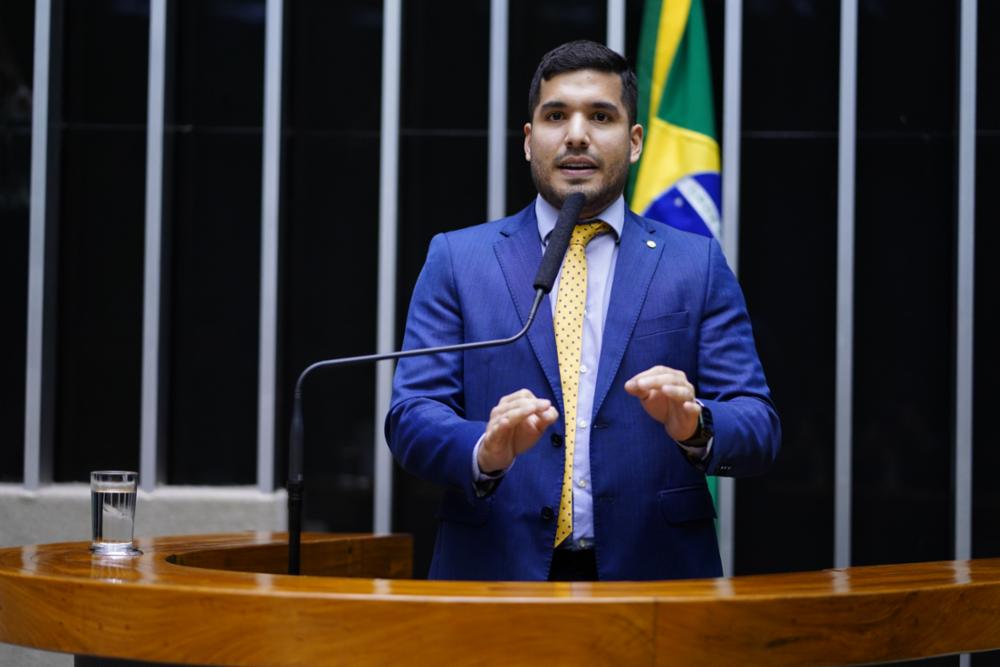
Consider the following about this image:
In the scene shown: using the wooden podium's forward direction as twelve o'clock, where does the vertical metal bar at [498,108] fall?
The vertical metal bar is roughly at 6 o'clock from the wooden podium.

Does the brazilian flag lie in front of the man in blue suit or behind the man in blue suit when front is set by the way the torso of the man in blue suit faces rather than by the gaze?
behind

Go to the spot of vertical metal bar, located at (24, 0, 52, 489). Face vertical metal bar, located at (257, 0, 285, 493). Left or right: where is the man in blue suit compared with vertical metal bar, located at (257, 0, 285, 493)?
right

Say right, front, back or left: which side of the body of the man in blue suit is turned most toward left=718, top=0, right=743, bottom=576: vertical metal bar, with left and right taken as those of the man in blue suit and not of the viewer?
back

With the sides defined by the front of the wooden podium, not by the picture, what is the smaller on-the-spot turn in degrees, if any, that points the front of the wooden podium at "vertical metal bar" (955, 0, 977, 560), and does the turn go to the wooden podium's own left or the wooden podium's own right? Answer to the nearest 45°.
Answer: approximately 135° to the wooden podium's own left

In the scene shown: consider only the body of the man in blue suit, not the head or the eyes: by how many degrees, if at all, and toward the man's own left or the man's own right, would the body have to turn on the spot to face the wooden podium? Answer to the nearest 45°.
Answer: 0° — they already face it

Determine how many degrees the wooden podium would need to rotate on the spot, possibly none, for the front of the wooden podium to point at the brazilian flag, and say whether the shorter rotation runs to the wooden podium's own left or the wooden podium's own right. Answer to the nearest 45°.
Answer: approximately 180°

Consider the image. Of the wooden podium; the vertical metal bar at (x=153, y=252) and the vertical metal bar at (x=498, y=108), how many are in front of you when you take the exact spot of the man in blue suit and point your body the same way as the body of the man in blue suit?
1

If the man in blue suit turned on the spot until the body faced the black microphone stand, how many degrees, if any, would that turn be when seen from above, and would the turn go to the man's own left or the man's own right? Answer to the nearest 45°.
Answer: approximately 45° to the man's own right

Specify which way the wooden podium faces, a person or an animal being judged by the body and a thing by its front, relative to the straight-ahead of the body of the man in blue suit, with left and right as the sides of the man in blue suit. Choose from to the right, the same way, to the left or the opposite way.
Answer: the same way

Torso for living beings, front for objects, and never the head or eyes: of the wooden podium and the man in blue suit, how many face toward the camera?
2

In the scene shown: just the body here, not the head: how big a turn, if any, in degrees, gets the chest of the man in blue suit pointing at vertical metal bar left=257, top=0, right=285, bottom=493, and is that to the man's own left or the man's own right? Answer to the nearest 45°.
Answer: approximately 135° to the man's own right

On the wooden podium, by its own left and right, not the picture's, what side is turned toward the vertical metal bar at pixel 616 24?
back

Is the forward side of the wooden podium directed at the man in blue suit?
no

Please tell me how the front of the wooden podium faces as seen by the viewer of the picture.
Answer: facing the viewer

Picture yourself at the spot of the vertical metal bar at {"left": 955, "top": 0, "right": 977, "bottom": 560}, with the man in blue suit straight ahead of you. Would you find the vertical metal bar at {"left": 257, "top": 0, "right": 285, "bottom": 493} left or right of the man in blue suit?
right

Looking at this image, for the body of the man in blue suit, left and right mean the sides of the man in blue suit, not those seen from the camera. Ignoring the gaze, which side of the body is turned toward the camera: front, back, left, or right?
front

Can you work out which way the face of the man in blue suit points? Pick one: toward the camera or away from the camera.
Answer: toward the camera

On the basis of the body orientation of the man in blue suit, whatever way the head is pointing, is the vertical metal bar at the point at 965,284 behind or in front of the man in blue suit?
behind

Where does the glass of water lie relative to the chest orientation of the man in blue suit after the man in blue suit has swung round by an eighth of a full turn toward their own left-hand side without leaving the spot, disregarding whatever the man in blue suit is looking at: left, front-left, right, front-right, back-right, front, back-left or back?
back-right
